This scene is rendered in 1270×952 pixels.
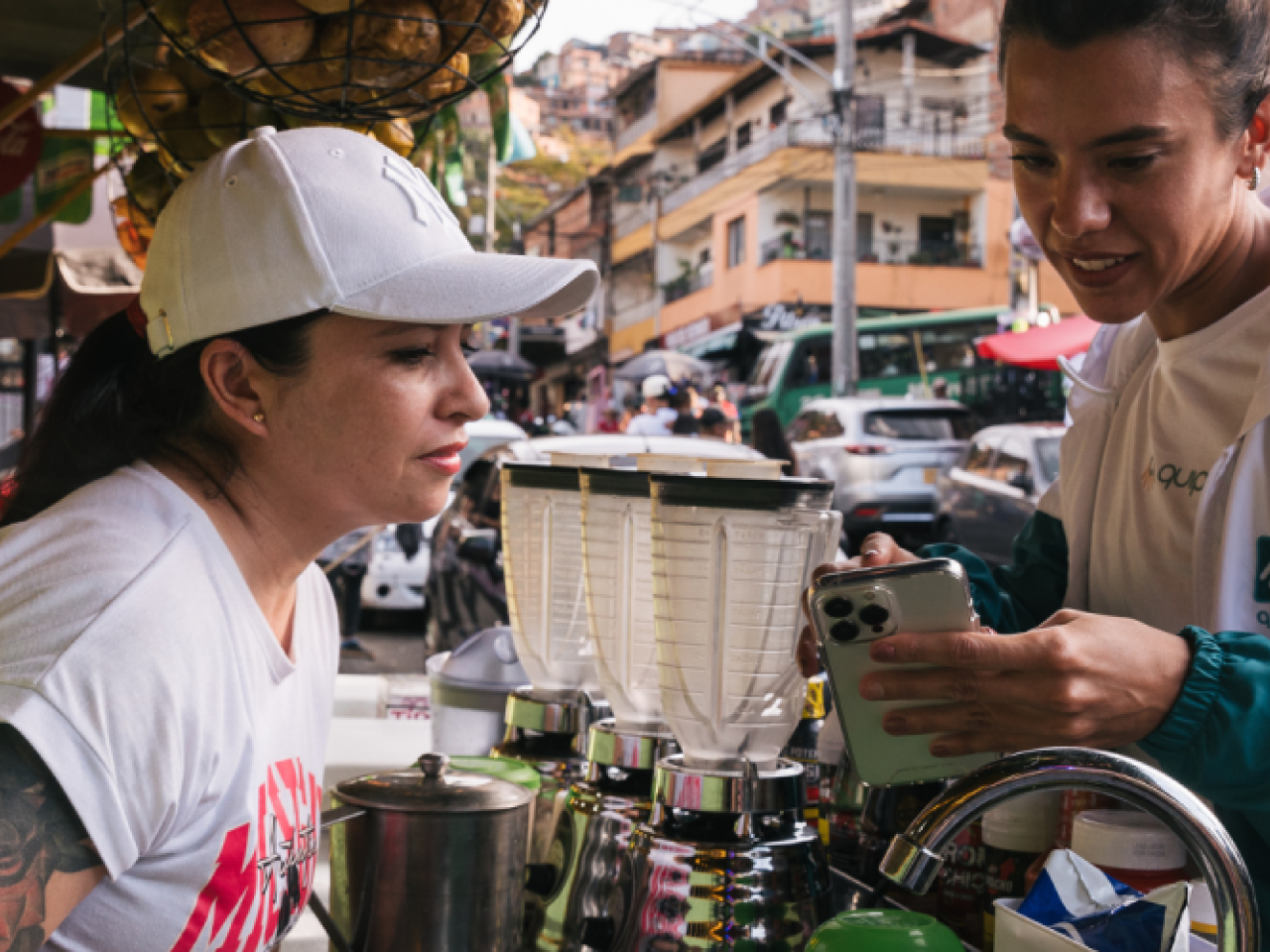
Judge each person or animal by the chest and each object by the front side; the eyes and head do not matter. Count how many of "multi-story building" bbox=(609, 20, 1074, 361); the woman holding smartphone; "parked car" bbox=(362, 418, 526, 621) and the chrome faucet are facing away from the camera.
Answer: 0

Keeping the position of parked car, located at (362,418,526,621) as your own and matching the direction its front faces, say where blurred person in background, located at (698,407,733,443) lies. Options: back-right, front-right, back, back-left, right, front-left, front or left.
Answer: left

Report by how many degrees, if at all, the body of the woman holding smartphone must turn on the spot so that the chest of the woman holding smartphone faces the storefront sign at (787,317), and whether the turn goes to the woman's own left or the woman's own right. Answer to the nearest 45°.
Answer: approximately 135° to the woman's own right

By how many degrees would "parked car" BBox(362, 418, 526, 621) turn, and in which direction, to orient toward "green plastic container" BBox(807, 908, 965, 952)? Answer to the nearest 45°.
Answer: approximately 45° to its left

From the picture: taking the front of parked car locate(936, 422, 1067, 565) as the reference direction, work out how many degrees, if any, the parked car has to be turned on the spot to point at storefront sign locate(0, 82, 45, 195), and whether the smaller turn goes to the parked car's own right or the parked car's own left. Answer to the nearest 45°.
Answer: approximately 135° to the parked car's own left

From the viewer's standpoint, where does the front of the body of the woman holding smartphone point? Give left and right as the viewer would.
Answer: facing the viewer and to the left of the viewer

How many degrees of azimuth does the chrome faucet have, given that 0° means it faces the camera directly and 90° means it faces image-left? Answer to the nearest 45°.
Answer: approximately 90°

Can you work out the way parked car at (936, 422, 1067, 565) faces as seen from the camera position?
facing away from the viewer and to the left of the viewer

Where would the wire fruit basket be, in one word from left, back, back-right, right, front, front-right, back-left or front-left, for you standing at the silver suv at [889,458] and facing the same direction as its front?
back-left

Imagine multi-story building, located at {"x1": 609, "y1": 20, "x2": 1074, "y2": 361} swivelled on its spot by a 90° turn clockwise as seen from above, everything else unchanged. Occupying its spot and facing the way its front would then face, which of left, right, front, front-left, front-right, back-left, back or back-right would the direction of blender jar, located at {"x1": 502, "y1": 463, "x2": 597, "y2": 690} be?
back-left

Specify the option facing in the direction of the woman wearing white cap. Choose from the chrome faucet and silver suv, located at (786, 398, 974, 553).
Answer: the chrome faucet

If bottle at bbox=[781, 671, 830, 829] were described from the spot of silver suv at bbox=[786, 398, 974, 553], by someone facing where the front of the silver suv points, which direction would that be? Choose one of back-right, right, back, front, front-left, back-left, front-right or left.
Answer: back-left

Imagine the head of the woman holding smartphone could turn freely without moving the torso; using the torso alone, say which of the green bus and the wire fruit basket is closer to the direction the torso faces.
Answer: the wire fruit basket

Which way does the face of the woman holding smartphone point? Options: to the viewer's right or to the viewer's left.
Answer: to the viewer's left

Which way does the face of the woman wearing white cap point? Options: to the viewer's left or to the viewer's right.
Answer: to the viewer's right
